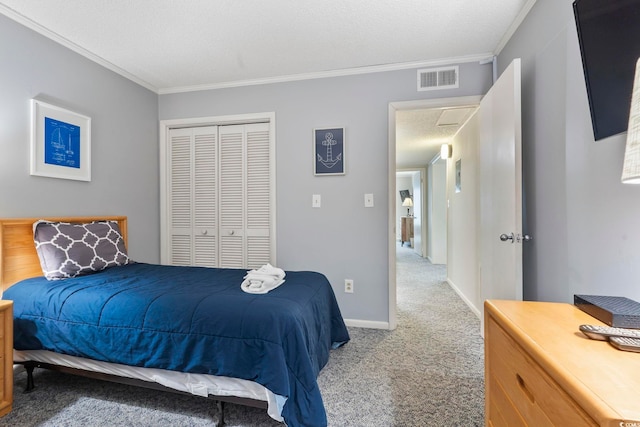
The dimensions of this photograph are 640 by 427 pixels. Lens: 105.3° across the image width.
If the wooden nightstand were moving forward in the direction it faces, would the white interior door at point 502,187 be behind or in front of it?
in front

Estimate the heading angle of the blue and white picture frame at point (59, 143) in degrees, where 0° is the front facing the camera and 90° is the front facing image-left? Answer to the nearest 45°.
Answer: approximately 315°

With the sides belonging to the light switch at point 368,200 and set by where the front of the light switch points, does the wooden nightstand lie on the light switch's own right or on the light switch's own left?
on the light switch's own right

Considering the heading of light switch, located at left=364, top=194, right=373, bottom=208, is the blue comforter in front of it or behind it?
in front

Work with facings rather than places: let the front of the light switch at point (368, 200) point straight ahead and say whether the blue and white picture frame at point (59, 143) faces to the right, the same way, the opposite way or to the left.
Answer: to the left

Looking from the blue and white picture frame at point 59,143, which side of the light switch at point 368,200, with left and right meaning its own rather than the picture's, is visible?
right

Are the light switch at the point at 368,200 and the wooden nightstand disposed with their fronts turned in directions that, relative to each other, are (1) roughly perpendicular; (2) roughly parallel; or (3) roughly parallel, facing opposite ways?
roughly perpendicular

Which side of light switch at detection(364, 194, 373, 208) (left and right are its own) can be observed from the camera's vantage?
front

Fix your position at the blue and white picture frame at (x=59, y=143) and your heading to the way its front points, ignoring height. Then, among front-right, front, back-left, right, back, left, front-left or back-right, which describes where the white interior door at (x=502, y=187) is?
front
